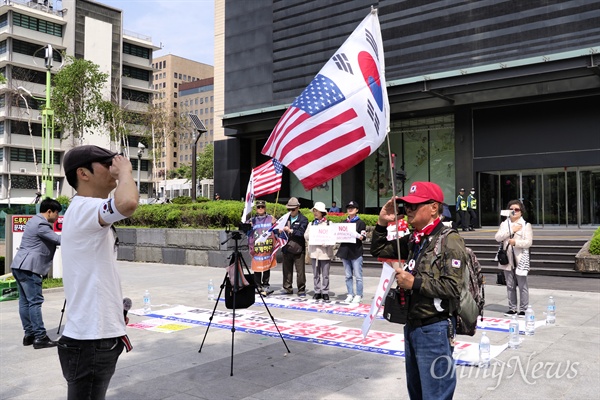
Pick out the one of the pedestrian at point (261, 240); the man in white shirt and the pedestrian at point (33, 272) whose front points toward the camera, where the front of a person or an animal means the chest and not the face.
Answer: the pedestrian at point (261, 240)

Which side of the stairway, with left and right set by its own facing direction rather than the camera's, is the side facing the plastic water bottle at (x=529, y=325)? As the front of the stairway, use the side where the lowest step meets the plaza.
front

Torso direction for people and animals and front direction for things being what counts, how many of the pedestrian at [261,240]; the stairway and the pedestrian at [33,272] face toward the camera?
2

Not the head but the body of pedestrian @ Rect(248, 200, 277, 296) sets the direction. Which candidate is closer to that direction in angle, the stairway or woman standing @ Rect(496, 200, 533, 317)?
the woman standing

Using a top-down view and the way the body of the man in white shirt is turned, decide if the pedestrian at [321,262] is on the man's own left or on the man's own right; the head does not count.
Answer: on the man's own left

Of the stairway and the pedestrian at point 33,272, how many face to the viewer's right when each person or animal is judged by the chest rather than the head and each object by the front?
1

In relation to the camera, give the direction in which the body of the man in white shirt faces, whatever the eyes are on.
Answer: to the viewer's right

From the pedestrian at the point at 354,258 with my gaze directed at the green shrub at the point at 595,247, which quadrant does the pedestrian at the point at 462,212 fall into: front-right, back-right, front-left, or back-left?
front-left

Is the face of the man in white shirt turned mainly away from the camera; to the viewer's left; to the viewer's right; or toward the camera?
to the viewer's right

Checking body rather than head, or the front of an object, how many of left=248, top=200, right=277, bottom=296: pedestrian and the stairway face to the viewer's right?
0

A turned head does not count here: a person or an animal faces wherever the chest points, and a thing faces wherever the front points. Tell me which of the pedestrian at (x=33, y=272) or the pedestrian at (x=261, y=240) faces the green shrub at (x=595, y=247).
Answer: the pedestrian at (x=33, y=272)

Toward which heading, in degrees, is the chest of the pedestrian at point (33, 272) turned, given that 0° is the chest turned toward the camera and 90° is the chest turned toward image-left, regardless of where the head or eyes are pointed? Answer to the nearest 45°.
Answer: approximately 270°

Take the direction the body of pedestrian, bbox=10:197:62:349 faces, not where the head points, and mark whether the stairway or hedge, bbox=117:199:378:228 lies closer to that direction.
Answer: the stairway

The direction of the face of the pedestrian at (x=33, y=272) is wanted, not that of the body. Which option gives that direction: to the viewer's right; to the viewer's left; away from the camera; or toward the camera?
to the viewer's right

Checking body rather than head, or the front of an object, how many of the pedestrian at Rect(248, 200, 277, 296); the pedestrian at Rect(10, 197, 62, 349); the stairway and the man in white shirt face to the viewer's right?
2

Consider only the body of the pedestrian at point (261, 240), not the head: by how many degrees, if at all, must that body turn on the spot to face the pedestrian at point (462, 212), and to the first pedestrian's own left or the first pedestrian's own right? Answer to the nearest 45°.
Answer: approximately 135° to the first pedestrian's own left

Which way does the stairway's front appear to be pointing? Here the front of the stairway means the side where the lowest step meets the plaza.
toward the camera

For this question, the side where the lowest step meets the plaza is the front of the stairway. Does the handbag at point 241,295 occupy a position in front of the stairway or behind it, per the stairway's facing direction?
in front
